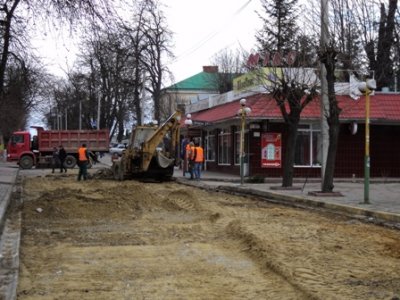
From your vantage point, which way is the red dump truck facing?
to the viewer's left

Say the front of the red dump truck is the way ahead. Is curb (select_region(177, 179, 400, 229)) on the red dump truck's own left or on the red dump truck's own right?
on the red dump truck's own left

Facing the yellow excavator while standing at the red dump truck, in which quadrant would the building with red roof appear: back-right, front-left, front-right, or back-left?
front-left

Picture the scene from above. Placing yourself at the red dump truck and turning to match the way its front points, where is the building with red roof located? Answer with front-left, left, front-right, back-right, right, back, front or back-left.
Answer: back-left

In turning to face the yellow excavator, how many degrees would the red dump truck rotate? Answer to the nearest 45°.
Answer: approximately 90° to its left
